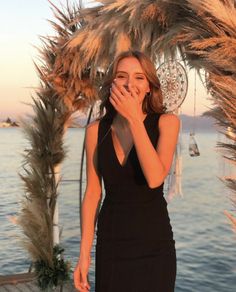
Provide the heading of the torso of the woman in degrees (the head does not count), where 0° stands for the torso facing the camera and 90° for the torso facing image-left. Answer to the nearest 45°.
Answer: approximately 0°

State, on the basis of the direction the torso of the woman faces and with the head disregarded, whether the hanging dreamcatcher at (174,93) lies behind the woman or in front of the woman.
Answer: behind

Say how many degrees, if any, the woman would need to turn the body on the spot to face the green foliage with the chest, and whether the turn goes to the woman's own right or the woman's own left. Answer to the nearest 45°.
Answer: approximately 180°

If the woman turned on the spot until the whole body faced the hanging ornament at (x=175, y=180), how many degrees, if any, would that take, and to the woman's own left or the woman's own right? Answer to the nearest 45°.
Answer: approximately 180°
